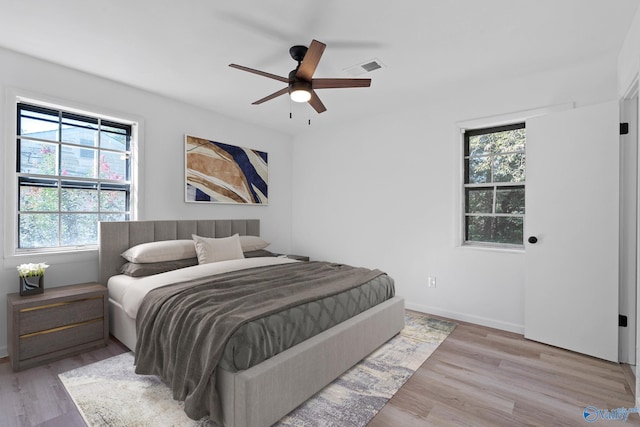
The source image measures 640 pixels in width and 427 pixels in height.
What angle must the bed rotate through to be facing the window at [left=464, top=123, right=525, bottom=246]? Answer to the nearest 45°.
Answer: approximately 45° to its left

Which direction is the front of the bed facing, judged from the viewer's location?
facing the viewer and to the right of the viewer

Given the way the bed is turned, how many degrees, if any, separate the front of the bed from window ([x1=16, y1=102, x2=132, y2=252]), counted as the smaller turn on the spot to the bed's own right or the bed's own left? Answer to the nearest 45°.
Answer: approximately 180°
